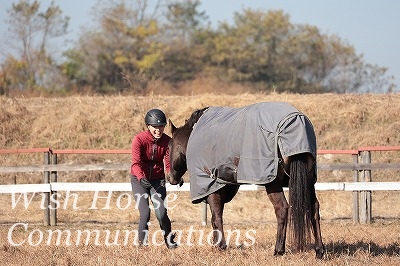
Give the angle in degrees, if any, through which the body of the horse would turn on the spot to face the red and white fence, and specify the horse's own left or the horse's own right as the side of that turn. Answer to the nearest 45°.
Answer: approximately 45° to the horse's own right

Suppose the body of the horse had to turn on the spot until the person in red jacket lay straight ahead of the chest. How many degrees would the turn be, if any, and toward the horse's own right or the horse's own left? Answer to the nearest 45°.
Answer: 0° — it already faces them

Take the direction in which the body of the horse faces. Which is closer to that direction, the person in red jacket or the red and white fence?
the person in red jacket

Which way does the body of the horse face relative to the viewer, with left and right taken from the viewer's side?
facing away from the viewer and to the left of the viewer
